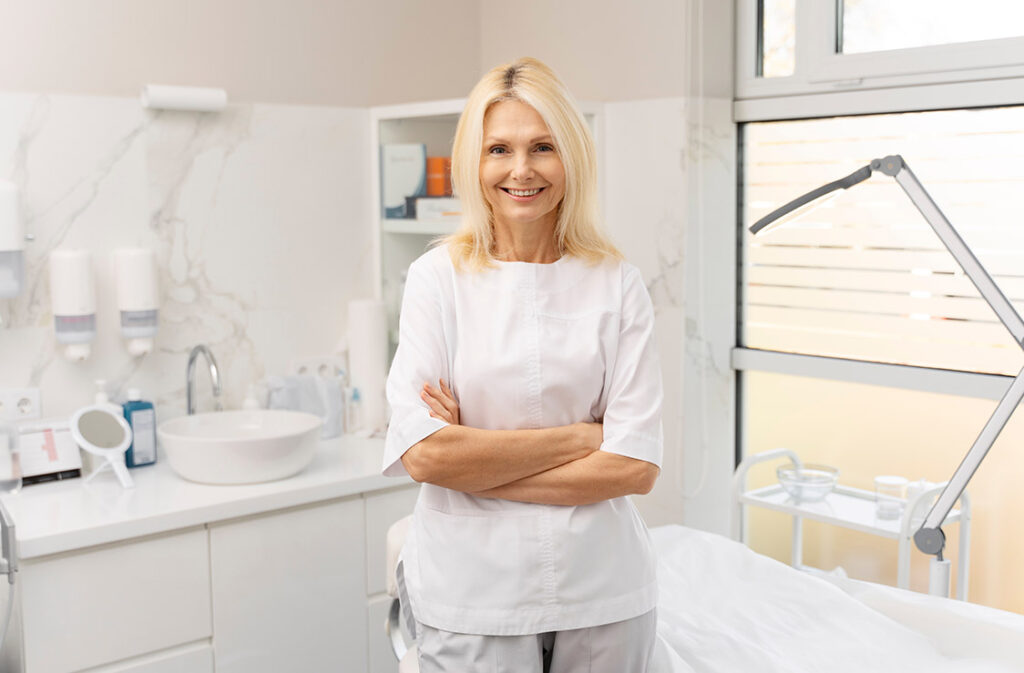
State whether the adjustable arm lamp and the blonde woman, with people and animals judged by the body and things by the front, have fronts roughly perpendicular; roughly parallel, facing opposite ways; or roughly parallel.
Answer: roughly perpendicular

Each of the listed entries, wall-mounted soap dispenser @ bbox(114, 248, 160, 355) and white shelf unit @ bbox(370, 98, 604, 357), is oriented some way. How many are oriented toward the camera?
2

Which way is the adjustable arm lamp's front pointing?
to the viewer's left

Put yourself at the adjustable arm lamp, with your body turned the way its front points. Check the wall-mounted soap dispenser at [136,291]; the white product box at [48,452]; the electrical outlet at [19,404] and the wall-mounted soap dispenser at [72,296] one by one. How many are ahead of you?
4

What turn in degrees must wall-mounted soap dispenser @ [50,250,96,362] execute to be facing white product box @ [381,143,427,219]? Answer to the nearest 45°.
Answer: approximately 90° to its left

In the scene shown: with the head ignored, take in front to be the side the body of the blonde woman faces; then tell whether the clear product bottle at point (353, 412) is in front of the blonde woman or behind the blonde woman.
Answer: behind

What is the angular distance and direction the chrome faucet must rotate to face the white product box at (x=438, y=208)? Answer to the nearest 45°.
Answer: approximately 45° to its left
